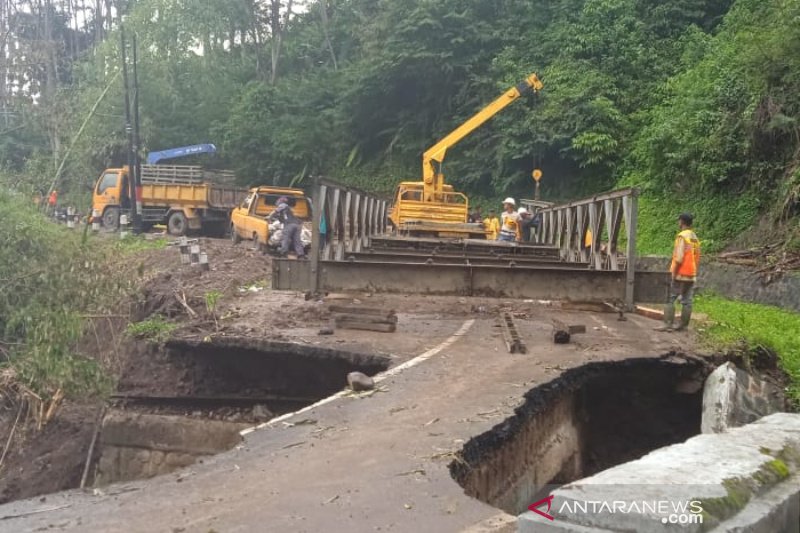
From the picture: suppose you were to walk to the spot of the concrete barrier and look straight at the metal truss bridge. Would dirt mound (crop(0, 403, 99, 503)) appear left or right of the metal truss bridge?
left

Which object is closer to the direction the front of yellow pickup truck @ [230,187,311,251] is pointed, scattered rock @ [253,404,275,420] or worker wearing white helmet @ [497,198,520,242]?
the scattered rock

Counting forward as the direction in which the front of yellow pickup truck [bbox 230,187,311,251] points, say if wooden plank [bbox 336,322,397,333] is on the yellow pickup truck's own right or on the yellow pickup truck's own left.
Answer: on the yellow pickup truck's own left
